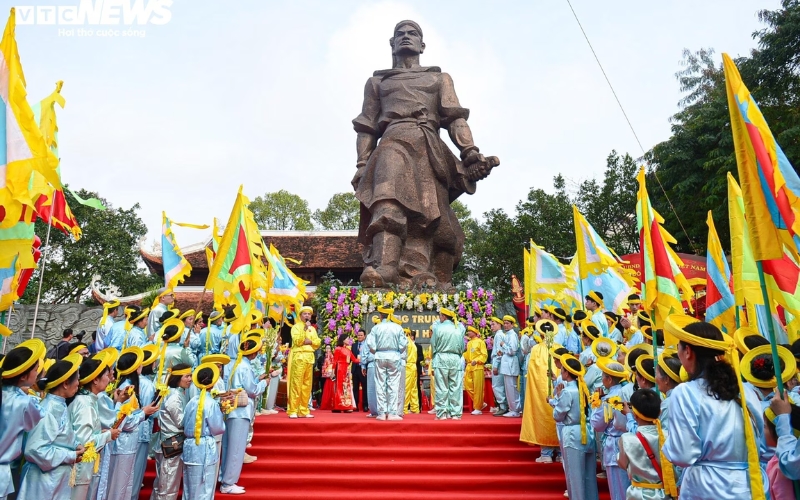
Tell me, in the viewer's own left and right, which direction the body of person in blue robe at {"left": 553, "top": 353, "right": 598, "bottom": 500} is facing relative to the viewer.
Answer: facing away from the viewer and to the left of the viewer

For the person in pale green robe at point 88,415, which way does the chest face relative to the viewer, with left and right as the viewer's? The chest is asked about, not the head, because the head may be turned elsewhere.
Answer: facing to the right of the viewer

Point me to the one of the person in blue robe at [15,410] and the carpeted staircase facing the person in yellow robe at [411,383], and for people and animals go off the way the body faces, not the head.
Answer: the person in blue robe

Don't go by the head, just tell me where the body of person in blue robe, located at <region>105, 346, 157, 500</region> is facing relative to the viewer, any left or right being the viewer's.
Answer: facing away from the viewer and to the right of the viewer

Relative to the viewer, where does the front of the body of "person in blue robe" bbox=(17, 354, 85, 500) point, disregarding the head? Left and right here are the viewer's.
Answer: facing to the right of the viewer

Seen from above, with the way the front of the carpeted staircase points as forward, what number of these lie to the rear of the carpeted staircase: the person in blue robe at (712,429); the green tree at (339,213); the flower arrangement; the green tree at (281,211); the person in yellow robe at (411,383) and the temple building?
5

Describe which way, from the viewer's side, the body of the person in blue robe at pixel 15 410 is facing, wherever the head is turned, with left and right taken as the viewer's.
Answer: facing away from the viewer and to the right of the viewer

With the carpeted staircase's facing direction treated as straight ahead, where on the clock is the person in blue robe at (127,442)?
The person in blue robe is roughly at 2 o'clock from the carpeted staircase.

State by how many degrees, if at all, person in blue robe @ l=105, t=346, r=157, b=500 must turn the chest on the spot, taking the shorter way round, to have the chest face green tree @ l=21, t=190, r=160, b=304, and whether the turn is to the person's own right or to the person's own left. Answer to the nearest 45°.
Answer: approximately 45° to the person's own left
